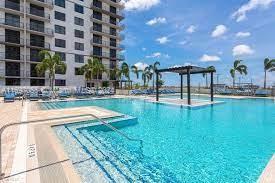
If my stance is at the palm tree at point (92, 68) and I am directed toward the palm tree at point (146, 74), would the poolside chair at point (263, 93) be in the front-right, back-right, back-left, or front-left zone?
front-right

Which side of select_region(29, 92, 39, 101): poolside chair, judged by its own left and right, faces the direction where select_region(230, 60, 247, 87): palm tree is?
left

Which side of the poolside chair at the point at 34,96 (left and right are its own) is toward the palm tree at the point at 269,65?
left

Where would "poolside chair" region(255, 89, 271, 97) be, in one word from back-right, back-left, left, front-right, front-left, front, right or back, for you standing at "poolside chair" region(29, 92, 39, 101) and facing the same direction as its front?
left

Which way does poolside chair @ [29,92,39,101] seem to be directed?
toward the camera

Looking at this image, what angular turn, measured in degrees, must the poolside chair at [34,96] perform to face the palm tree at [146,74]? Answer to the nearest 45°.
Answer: approximately 135° to its left

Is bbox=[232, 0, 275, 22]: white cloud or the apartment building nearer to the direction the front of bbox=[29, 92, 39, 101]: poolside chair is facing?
the white cloud

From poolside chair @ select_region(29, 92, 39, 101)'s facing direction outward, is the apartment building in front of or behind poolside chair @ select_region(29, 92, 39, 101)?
behind

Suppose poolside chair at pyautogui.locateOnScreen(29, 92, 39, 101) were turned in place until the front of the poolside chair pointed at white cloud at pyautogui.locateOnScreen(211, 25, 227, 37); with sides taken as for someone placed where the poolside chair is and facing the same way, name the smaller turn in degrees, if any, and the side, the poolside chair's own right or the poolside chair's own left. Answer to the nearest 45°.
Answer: approximately 90° to the poolside chair's own left

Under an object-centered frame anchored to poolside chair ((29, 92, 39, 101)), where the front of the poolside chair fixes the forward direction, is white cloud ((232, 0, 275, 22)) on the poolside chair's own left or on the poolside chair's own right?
on the poolside chair's own left
